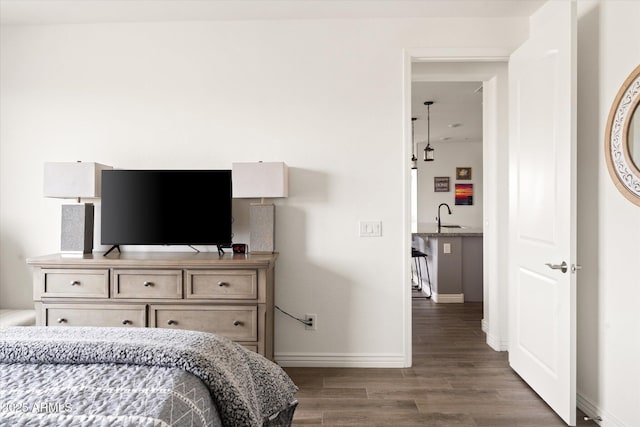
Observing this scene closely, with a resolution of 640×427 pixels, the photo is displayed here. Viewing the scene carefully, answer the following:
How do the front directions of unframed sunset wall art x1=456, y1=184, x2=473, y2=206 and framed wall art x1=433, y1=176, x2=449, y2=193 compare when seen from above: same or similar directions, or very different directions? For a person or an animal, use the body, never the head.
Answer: same or similar directions

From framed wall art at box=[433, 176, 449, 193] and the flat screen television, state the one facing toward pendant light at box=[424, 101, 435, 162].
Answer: the framed wall art

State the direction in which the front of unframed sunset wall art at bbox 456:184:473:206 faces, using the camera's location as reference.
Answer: facing the viewer

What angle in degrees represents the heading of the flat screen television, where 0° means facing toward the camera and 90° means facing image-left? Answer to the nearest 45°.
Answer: approximately 0°

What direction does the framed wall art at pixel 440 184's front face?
toward the camera

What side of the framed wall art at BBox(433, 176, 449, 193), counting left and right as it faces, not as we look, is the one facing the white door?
front

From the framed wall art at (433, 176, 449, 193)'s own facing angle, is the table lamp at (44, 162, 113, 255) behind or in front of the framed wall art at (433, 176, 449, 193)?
in front

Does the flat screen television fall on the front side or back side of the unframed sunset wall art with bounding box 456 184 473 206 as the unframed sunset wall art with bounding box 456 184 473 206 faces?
on the front side

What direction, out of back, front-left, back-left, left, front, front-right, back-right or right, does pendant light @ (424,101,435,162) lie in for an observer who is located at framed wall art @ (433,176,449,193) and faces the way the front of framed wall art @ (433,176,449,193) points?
front

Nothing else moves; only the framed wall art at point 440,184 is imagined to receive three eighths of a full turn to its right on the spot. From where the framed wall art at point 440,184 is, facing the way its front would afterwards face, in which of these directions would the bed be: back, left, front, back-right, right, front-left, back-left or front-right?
back-left

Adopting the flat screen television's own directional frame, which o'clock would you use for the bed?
The bed is roughly at 12 o'clock from the flat screen television.

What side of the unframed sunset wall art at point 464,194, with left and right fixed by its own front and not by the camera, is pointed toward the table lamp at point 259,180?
front
